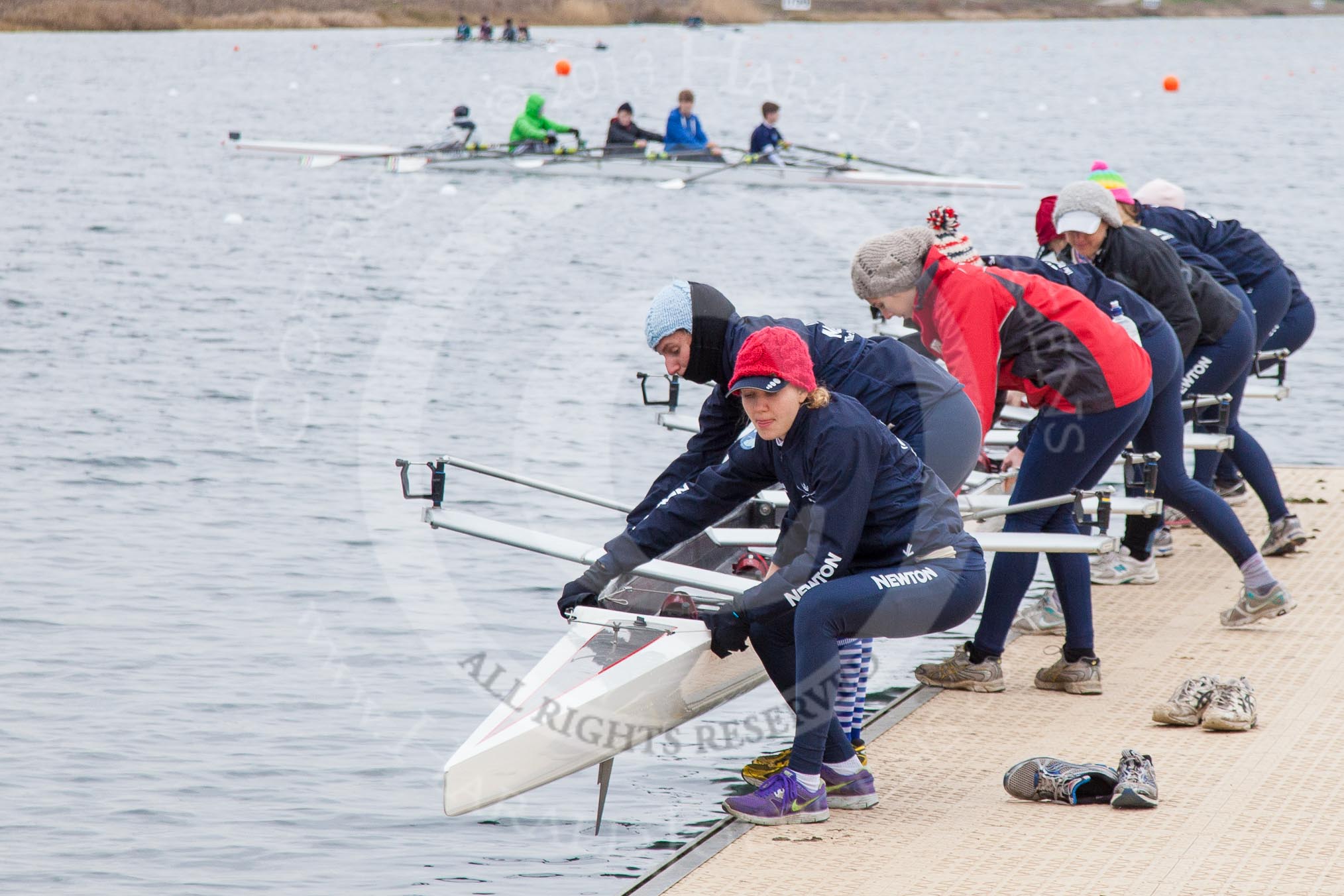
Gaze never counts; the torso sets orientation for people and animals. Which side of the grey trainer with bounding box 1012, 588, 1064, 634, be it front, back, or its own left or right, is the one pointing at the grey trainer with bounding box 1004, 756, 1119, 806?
left

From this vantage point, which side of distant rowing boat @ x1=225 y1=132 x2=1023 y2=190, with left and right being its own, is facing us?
left

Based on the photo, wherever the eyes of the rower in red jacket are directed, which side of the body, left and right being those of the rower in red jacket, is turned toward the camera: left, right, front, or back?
left

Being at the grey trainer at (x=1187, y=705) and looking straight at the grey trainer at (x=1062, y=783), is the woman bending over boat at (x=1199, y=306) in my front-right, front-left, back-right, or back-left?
back-right

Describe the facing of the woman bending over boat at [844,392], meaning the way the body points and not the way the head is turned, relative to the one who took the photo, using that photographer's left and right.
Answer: facing to the left of the viewer

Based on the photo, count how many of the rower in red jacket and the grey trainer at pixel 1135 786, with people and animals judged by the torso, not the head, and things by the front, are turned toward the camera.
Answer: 1

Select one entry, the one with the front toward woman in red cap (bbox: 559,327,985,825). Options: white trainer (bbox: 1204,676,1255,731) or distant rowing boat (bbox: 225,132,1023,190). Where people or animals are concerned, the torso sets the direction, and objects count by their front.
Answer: the white trainer

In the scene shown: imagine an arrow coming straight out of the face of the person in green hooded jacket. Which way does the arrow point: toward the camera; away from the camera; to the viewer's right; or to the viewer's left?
to the viewer's right

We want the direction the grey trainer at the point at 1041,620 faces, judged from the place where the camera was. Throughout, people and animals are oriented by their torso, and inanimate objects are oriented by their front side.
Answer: facing to the left of the viewer
